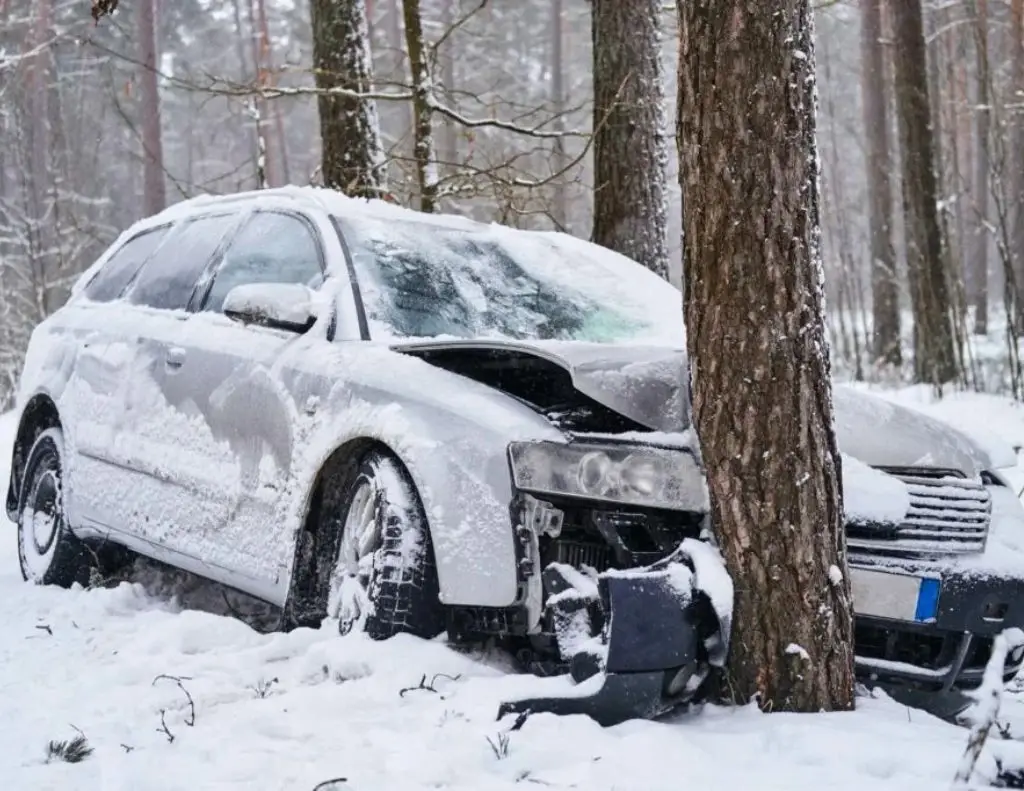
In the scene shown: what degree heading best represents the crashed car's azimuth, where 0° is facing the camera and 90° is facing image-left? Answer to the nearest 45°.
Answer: approximately 315°

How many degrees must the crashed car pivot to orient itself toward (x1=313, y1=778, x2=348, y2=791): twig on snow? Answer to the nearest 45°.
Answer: approximately 45° to its right

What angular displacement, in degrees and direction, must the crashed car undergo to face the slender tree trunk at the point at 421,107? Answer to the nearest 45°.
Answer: approximately 135° to its left

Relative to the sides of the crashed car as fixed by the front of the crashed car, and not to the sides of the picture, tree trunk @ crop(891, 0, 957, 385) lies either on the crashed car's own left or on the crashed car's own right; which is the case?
on the crashed car's own left

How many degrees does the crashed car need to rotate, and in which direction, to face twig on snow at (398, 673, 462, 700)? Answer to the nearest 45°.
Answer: approximately 45° to its right

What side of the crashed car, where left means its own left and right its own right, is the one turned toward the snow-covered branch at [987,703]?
front

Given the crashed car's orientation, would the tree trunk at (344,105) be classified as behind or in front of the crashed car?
behind

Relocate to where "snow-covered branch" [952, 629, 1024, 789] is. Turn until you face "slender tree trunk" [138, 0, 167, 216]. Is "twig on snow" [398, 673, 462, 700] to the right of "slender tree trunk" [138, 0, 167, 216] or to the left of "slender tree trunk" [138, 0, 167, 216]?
left
